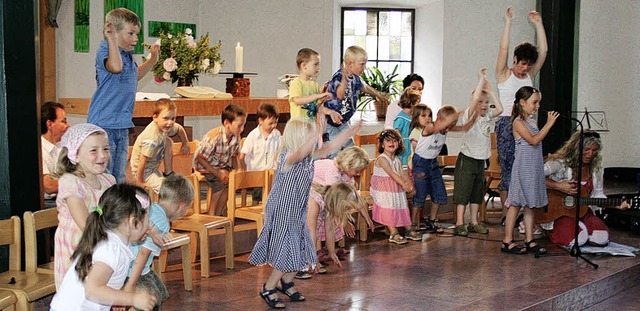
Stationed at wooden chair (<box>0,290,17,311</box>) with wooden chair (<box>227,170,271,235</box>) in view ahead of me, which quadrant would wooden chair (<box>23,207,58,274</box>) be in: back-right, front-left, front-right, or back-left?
front-left

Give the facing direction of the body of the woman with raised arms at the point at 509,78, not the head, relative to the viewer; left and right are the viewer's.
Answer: facing the viewer and to the right of the viewer

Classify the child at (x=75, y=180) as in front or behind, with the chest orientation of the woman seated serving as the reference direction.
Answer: in front

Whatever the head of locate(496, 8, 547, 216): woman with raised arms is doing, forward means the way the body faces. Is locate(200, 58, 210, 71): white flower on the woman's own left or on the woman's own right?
on the woman's own right

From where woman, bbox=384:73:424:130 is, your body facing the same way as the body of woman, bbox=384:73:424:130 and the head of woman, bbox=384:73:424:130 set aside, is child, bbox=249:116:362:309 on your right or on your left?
on your right

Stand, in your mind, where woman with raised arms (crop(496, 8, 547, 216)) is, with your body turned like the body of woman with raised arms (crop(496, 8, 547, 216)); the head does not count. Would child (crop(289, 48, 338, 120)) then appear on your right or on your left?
on your right

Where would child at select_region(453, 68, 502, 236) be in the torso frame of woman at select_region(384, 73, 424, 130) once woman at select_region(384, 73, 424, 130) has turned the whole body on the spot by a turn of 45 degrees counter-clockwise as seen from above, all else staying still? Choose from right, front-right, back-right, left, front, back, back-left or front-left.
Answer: front-right

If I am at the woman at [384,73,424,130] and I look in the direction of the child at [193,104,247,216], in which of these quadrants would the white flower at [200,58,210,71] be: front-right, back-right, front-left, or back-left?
front-right

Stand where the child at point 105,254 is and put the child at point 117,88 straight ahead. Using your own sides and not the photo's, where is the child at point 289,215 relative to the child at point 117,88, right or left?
right

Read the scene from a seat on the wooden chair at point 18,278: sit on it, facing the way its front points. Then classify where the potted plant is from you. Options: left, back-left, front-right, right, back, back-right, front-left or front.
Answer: left

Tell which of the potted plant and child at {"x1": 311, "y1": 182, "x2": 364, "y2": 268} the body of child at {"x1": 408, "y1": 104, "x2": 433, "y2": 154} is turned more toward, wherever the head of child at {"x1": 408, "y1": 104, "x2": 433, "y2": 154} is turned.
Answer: the child
